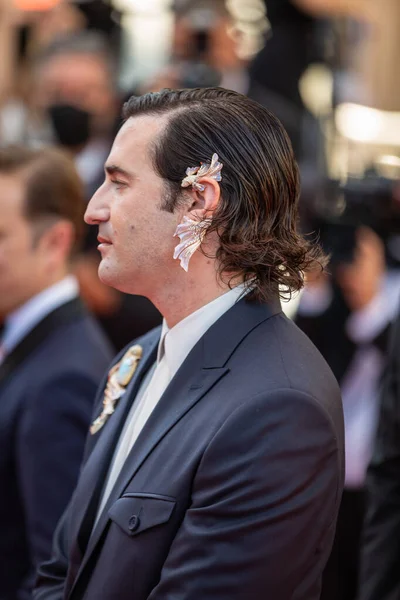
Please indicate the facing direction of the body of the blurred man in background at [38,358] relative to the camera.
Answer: to the viewer's left

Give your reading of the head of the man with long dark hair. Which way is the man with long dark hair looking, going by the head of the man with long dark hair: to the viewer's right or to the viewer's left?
to the viewer's left

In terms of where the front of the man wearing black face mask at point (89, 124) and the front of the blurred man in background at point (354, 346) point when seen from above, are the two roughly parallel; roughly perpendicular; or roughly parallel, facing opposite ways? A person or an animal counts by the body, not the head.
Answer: roughly parallel

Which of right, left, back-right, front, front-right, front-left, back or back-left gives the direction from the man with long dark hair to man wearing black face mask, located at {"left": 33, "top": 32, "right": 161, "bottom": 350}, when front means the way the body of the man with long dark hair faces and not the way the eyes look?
right

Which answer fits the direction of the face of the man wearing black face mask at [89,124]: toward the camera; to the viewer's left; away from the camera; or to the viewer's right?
toward the camera

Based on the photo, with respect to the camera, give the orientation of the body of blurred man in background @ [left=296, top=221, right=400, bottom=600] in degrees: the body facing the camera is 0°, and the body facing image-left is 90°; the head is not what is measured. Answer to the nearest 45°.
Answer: approximately 45°

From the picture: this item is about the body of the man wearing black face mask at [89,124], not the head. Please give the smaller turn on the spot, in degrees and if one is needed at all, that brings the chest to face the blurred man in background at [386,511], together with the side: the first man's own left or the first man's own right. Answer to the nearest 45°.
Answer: approximately 45° to the first man's own left

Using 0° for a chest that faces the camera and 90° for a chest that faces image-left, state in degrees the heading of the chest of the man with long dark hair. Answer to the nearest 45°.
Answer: approximately 90°

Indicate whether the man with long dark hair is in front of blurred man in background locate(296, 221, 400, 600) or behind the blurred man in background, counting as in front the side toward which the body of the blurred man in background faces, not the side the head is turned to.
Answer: in front
